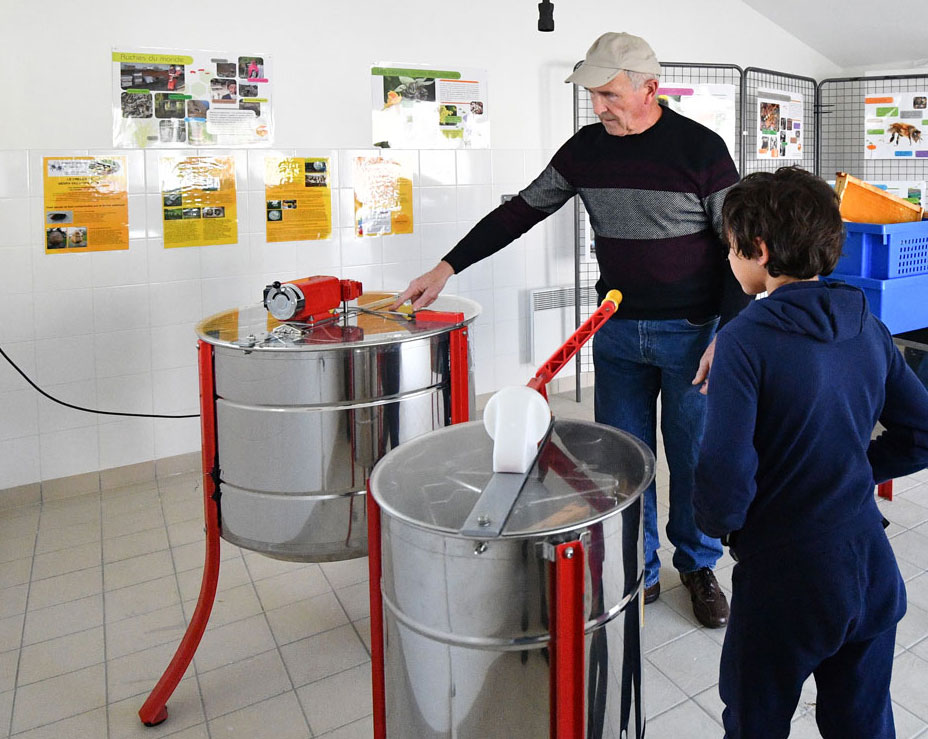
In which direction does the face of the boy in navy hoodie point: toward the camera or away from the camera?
away from the camera

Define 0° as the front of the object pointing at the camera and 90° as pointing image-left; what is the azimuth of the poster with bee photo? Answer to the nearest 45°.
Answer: approximately 0°

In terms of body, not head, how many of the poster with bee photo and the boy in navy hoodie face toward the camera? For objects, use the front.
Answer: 1

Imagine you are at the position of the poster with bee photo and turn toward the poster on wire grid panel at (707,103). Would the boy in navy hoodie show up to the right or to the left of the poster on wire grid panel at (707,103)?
left

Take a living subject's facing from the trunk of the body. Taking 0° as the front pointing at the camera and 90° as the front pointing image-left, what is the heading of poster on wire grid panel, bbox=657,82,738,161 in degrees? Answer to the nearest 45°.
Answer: approximately 0°

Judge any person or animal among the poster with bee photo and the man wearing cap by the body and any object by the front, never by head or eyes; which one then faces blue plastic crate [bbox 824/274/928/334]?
the poster with bee photo

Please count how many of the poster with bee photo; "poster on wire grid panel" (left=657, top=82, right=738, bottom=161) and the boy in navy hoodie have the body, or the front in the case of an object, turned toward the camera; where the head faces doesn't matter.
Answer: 2

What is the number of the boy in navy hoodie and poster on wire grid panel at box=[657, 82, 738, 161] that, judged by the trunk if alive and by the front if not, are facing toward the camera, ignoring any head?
1

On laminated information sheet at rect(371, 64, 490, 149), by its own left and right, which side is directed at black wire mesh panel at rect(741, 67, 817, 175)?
left
